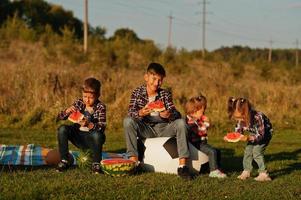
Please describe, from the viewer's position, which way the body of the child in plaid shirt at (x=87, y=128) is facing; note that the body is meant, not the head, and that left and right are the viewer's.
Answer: facing the viewer and to the left of the viewer

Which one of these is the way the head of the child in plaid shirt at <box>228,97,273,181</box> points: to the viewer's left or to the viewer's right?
to the viewer's left

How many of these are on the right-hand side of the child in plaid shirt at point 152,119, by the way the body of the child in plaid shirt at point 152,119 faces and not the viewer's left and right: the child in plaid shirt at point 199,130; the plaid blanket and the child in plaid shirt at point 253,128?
1

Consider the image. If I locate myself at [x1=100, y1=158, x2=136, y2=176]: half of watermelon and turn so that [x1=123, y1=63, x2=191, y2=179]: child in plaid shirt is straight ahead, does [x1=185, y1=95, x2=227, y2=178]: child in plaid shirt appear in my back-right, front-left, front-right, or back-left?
front-right

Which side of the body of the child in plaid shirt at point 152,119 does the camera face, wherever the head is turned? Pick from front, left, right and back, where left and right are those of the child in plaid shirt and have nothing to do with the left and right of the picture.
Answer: front

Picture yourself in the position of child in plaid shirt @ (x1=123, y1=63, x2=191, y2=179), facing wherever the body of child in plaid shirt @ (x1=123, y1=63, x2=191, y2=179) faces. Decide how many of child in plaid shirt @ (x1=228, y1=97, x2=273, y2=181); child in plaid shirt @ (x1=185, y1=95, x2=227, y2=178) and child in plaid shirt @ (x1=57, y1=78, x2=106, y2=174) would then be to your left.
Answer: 2

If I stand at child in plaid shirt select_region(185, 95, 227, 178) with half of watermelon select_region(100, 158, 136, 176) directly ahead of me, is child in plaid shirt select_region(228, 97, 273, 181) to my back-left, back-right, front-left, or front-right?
back-left

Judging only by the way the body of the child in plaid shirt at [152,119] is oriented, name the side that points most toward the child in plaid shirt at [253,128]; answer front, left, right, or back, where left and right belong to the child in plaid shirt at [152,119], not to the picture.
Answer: left
